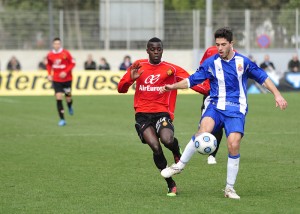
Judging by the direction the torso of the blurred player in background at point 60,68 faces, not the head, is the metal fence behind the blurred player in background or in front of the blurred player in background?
behind

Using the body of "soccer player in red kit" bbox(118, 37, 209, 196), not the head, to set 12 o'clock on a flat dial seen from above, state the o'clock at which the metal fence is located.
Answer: The metal fence is roughly at 6 o'clock from the soccer player in red kit.

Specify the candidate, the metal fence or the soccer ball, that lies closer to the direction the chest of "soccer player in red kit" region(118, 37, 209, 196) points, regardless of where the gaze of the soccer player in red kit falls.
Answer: the soccer ball

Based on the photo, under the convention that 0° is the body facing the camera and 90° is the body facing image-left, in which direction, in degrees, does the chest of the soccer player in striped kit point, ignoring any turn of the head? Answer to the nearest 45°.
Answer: approximately 0°

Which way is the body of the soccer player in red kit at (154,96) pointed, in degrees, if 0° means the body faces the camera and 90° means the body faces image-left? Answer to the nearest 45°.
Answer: approximately 0°

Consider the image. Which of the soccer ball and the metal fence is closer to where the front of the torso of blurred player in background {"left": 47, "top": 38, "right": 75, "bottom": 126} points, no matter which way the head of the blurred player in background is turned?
the soccer ball
